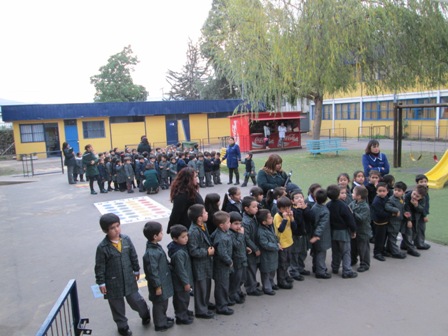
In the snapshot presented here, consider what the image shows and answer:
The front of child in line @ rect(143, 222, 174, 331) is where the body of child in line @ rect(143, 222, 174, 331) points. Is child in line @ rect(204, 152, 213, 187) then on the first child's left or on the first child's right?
on the first child's left

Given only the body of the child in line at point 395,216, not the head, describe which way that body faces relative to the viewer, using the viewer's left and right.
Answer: facing the viewer and to the right of the viewer

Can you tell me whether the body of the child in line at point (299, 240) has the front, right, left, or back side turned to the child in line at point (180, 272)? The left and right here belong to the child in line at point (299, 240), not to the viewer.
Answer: right

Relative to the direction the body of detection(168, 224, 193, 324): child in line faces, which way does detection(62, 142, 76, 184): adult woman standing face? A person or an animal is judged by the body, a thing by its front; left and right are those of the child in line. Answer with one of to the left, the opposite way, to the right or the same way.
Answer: the same way

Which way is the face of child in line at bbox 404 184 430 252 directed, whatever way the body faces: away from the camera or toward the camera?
toward the camera

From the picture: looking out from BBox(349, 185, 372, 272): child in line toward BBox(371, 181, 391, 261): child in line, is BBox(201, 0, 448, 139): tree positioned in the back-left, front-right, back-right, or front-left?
front-left

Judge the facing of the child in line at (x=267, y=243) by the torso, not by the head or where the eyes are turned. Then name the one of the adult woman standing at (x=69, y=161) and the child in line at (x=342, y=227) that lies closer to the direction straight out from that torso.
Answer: the child in line

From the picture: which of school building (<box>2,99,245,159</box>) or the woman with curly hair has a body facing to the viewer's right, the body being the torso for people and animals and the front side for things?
the woman with curly hair

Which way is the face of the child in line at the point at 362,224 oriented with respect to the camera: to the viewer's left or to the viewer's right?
to the viewer's left

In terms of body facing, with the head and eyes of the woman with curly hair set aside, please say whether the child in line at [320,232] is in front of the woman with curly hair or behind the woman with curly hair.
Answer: in front
